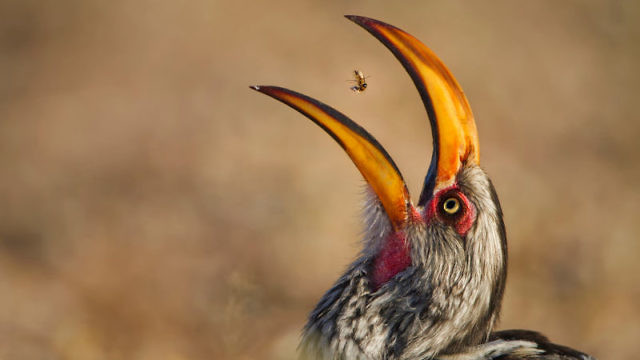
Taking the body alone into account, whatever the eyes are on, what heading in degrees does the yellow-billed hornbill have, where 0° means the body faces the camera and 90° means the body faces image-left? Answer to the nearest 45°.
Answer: approximately 90°
